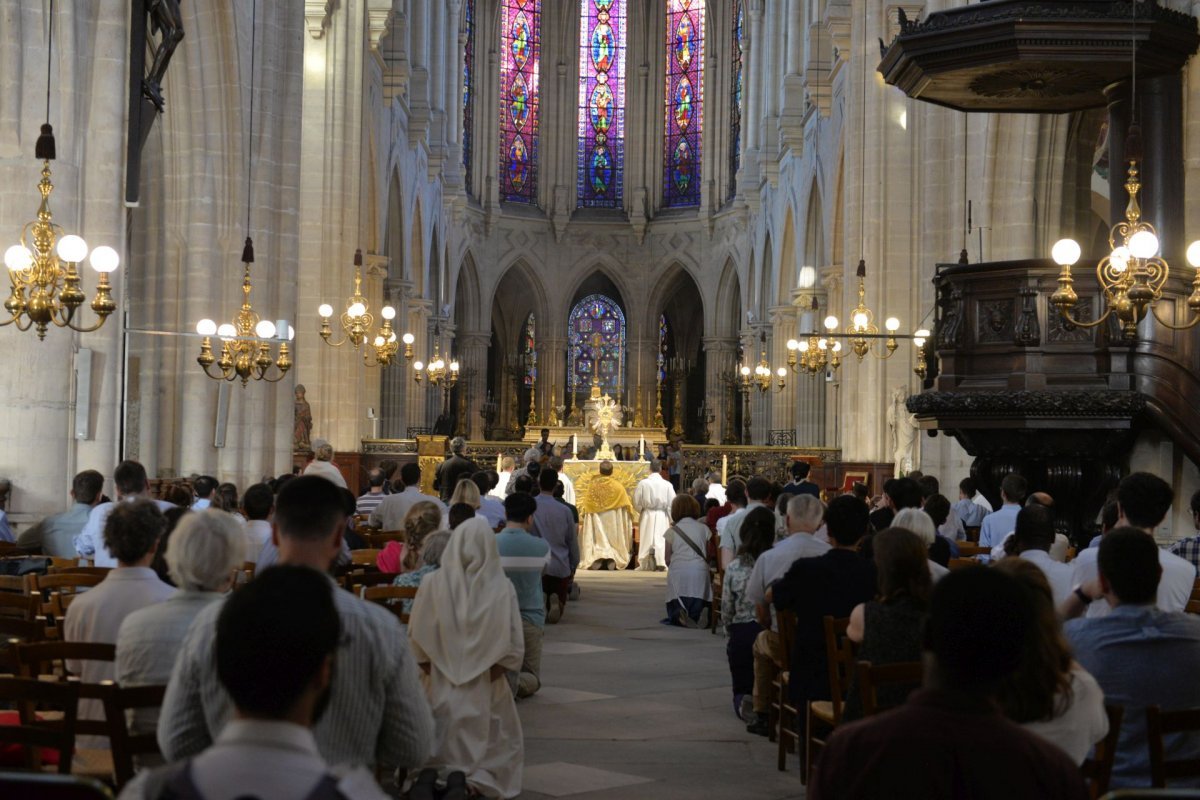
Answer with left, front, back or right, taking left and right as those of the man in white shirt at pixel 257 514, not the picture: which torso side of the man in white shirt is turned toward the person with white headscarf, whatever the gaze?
back

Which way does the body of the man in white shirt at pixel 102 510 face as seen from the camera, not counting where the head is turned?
away from the camera

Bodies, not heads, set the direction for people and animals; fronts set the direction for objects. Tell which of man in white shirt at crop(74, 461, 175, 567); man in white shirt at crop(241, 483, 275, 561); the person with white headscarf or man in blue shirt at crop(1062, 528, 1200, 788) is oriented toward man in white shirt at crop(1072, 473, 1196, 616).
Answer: the man in blue shirt

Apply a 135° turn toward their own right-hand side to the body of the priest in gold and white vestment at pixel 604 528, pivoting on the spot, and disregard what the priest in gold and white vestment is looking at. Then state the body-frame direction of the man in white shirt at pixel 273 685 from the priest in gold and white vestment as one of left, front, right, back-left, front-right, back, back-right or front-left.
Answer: front-right

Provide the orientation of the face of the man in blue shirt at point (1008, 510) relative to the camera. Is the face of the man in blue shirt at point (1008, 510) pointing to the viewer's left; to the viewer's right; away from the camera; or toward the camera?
away from the camera

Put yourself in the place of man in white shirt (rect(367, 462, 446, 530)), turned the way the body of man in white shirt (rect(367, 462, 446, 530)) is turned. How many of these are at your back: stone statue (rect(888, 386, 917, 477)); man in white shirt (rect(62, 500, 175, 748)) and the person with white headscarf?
2

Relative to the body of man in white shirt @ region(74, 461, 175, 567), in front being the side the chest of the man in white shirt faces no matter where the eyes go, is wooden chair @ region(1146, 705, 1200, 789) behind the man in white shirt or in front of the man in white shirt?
behind

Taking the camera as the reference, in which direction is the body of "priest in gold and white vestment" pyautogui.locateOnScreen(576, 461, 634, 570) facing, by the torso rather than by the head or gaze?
away from the camera

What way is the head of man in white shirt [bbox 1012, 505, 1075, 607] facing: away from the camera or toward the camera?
away from the camera

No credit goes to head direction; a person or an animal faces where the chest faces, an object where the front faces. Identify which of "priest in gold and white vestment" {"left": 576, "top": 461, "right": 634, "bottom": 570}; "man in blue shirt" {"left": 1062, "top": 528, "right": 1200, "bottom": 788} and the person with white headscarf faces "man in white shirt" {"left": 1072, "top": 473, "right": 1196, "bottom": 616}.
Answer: the man in blue shirt

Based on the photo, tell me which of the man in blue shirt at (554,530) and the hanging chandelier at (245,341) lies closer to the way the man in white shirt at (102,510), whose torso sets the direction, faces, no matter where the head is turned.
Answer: the hanging chandelier

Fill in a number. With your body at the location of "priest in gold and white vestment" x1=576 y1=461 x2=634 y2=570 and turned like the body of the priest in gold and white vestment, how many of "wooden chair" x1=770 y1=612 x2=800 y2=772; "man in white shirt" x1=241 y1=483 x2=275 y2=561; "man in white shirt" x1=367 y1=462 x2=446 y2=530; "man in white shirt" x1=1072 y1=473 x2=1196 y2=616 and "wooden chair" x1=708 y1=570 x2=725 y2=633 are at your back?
5

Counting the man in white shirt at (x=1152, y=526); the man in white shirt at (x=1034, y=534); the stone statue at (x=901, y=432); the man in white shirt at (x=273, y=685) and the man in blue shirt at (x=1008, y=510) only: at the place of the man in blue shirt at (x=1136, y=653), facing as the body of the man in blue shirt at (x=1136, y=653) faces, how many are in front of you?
4

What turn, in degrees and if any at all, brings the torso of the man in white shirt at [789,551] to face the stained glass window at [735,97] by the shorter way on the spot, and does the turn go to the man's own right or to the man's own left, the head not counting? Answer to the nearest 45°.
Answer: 0° — they already face it

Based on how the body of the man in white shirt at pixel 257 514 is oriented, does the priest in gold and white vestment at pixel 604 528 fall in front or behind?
in front

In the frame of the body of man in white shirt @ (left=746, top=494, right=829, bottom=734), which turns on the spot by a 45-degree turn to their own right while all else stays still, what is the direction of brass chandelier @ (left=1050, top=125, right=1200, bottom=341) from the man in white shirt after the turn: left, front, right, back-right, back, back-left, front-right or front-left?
front

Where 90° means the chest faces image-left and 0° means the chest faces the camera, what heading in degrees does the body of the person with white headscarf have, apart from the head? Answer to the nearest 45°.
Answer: approximately 180°

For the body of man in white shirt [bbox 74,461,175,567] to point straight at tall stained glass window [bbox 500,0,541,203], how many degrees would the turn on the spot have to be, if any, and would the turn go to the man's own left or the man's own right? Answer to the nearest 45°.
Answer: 0° — they already face it

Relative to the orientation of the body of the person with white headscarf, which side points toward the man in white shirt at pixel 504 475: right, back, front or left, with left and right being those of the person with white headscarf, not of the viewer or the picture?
front
